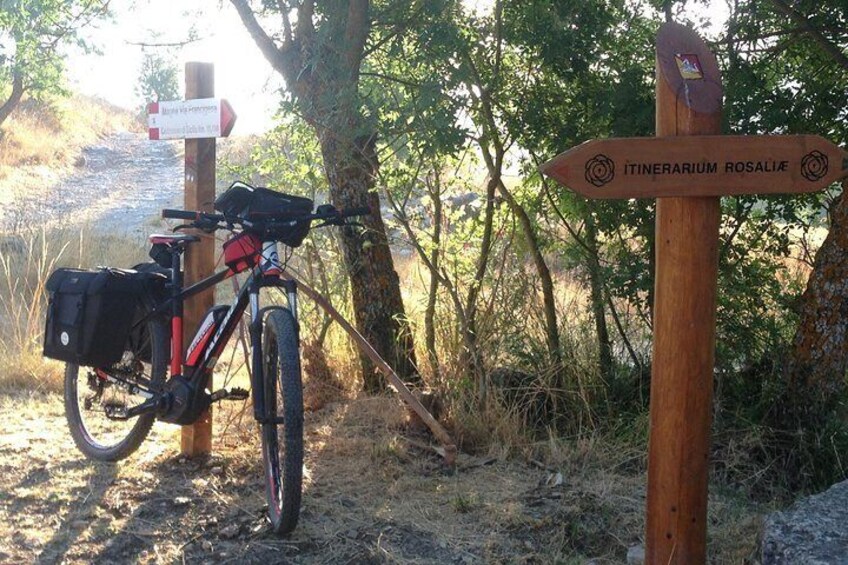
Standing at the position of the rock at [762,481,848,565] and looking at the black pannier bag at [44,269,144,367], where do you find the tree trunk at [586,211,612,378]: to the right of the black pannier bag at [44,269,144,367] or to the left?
right

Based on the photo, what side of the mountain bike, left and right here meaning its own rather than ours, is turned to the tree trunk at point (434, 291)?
left

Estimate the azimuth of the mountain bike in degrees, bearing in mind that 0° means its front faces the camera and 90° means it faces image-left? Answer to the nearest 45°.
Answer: approximately 315°

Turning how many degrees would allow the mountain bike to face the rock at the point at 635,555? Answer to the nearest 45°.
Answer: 0° — it already faces it

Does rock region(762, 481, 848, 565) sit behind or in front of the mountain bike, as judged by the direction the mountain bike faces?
in front

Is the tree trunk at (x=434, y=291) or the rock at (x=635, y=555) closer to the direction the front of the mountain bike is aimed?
the rock

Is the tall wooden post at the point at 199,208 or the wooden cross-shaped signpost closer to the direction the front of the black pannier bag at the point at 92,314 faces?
the wooden cross-shaped signpost

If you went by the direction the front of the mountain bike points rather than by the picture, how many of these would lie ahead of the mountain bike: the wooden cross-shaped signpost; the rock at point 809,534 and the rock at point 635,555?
3

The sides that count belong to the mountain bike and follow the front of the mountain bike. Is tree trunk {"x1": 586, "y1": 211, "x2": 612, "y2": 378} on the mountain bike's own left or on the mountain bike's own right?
on the mountain bike's own left
